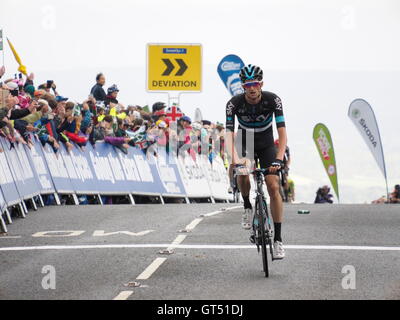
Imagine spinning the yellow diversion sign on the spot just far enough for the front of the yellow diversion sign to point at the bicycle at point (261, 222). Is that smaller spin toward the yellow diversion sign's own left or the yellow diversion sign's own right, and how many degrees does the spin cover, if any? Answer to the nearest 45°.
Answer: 0° — it already faces it

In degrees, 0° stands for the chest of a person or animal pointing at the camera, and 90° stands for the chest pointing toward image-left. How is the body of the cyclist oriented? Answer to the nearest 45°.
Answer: approximately 0°

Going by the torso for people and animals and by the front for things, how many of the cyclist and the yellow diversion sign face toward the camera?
2
